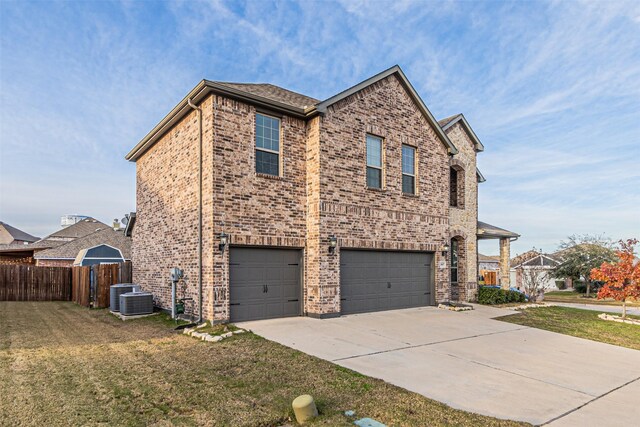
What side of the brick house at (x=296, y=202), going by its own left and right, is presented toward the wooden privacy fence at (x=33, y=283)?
back

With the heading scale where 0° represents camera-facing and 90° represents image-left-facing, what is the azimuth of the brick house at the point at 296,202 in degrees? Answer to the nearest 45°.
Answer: approximately 315°

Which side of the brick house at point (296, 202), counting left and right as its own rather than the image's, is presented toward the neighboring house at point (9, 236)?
back

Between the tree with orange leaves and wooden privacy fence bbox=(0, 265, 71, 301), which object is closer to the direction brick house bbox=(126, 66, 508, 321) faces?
the tree with orange leaves

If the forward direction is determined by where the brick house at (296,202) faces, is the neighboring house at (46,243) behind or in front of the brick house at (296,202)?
behind

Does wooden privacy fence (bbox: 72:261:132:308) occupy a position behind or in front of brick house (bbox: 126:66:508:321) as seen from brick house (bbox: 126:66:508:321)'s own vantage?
behind
